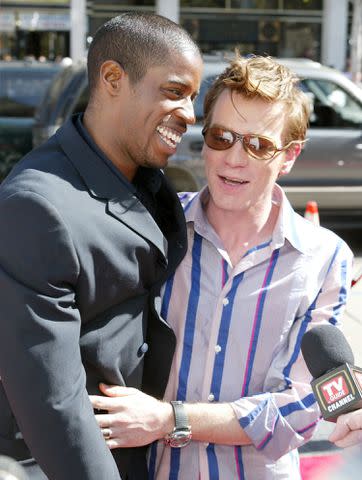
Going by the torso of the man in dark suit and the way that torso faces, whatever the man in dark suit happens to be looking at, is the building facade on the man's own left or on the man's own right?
on the man's own left

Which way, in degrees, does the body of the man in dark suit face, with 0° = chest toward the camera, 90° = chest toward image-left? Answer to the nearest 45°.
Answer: approximately 315°

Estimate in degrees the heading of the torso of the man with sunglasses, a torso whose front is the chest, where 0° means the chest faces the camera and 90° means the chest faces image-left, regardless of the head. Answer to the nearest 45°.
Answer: approximately 45°

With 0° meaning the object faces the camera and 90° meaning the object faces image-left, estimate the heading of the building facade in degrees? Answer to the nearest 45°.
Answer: approximately 0°

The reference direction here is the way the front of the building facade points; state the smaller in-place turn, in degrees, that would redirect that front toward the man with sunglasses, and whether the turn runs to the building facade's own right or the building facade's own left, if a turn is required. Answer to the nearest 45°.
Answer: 0° — it already faces them

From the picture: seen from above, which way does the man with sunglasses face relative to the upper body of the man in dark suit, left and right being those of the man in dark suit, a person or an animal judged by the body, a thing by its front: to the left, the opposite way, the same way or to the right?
to the right

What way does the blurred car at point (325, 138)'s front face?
to the viewer's right

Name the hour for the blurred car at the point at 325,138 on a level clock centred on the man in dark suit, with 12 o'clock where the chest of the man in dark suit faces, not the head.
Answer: The blurred car is roughly at 8 o'clock from the man in dark suit.

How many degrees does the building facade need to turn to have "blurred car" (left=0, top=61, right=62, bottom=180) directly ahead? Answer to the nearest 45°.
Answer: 0° — it already faces it
